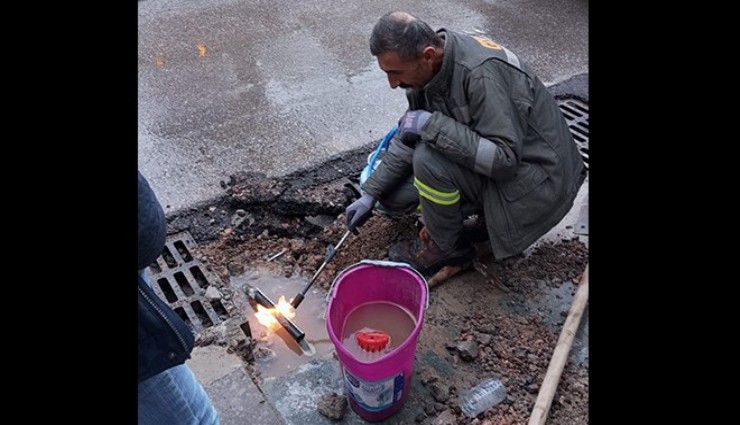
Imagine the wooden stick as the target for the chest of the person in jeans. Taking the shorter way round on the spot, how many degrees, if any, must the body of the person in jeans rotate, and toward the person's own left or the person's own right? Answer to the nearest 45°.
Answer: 0° — they already face it

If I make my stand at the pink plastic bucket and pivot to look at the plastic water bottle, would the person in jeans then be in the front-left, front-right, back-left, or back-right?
back-right

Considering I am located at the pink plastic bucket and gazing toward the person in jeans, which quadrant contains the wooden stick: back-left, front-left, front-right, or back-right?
back-left

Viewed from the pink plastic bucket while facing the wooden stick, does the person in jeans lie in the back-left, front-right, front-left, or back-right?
back-right

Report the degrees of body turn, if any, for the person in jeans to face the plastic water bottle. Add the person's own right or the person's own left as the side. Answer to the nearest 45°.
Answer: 0° — they already face it

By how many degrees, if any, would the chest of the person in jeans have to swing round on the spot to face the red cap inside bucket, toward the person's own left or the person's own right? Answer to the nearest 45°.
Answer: approximately 45° to the person's own left

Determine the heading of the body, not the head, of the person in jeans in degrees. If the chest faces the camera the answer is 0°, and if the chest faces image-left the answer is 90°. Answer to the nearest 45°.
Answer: approximately 270°

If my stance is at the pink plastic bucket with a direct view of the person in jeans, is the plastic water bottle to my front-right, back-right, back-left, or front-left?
back-left
